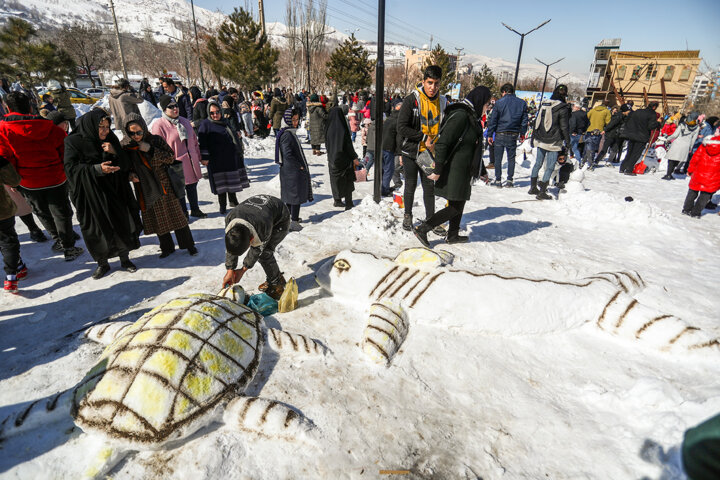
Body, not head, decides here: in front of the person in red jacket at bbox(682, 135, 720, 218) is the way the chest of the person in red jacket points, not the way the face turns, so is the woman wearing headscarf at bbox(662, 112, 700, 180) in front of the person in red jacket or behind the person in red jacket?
in front

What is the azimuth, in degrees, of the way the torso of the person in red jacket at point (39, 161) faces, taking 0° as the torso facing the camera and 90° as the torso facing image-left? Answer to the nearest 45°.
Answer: approximately 180°

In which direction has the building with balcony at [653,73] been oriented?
toward the camera

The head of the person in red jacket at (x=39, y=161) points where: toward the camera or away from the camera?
away from the camera

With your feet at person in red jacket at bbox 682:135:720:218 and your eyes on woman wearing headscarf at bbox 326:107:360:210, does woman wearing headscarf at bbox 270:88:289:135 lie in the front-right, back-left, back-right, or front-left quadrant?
front-right

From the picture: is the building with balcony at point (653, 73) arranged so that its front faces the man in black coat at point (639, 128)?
yes

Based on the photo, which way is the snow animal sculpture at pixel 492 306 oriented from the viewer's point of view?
to the viewer's left

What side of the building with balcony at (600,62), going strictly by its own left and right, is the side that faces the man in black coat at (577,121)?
front

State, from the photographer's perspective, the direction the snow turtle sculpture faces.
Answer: facing away from the viewer and to the right of the viewer

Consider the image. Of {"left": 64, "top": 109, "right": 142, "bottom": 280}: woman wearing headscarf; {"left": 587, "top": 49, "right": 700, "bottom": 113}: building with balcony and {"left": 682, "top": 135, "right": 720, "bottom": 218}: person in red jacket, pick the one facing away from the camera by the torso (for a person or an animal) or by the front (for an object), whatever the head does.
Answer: the person in red jacket

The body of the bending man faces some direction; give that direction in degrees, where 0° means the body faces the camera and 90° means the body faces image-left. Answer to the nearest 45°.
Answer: approximately 45°
